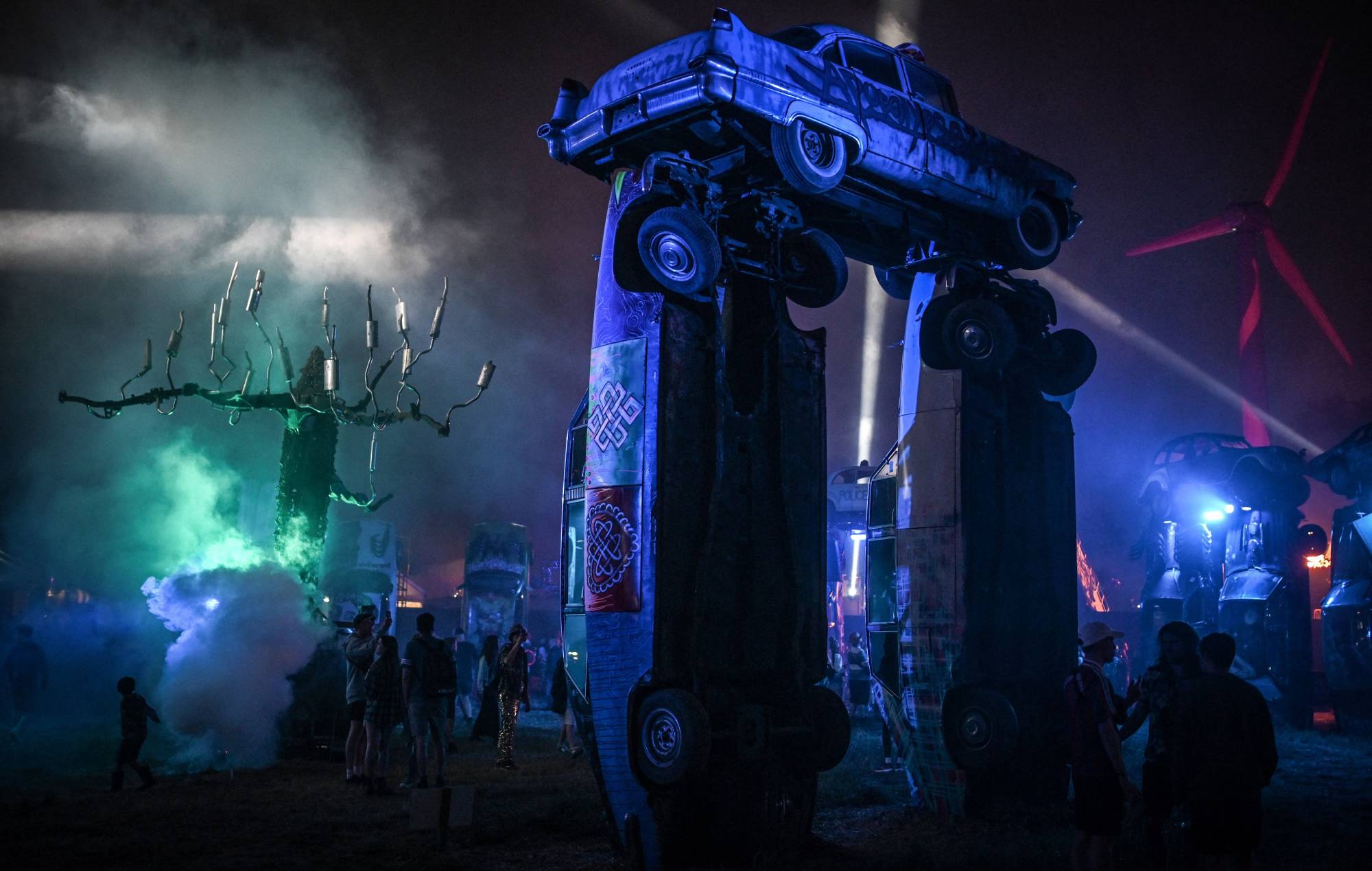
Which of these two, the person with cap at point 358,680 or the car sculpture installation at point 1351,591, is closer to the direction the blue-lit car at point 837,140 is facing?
the car sculpture installation

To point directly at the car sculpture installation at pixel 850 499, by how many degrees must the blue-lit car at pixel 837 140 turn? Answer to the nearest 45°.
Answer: approximately 45° to its left

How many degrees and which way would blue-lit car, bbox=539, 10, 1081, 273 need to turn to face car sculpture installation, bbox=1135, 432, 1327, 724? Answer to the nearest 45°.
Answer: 0° — it already faces it

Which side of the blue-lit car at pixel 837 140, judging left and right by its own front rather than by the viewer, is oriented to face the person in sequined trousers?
left

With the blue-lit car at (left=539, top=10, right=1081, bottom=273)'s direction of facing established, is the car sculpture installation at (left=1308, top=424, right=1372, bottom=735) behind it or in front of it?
in front

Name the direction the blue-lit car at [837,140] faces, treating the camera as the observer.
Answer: facing away from the viewer and to the right of the viewer
